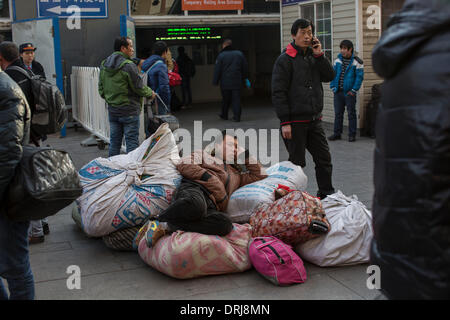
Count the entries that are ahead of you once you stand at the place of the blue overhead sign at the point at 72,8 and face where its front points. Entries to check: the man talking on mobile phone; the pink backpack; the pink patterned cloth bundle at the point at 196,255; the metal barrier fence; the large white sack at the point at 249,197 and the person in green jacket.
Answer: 6

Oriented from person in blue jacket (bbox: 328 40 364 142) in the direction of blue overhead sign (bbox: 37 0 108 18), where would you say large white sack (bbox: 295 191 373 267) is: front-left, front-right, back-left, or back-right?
back-left

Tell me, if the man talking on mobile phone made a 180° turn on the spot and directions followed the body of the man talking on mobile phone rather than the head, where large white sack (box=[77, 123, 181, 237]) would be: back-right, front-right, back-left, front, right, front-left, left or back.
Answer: left

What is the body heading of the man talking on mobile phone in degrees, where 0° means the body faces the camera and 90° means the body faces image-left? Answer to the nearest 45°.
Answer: approximately 315°

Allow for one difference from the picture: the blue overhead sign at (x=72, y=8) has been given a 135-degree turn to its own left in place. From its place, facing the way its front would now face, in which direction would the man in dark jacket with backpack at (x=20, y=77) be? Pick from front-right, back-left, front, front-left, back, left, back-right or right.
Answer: back-right

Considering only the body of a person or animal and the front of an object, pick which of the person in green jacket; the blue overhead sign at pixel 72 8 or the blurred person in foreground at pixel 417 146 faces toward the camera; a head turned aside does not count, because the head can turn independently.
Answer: the blue overhead sign
